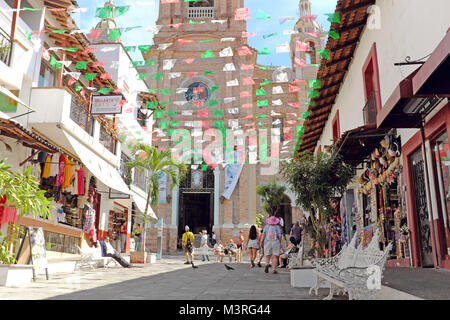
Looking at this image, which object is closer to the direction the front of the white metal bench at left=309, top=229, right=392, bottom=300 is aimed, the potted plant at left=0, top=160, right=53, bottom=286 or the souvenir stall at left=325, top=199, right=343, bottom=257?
the potted plant

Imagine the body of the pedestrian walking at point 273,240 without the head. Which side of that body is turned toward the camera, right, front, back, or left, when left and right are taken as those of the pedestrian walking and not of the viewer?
back

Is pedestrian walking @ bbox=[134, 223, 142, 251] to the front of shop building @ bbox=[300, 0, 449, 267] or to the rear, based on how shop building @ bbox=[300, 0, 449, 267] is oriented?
to the front

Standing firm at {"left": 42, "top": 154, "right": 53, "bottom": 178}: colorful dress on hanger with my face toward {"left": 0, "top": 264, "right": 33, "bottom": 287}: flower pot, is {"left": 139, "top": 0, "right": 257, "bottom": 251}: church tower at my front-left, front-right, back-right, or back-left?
back-left

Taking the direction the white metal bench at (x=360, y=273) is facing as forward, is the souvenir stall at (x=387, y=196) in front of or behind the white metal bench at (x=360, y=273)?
behind

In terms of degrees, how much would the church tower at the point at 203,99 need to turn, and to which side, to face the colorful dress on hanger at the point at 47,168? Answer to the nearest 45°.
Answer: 0° — it already faces it

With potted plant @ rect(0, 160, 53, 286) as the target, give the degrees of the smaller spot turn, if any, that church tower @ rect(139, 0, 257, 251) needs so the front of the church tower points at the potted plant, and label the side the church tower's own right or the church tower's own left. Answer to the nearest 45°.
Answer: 0° — it already faces it

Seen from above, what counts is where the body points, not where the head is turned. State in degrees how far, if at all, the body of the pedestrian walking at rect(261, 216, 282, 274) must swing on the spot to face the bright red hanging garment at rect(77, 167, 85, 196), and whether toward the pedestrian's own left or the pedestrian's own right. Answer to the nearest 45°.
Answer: approximately 90° to the pedestrian's own left

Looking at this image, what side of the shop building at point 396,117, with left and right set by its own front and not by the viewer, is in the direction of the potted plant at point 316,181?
front

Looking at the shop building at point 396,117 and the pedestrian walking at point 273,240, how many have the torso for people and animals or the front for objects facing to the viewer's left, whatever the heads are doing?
1

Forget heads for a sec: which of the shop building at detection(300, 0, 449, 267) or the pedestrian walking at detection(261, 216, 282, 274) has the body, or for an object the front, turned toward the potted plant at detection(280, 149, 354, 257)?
the shop building

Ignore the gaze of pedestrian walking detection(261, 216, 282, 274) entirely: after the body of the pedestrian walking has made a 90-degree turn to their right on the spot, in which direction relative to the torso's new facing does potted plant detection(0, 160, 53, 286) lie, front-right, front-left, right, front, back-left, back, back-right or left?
back-right

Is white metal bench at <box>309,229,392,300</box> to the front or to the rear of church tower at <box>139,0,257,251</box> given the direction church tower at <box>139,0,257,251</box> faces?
to the front

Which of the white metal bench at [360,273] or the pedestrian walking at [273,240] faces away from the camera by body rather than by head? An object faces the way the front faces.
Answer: the pedestrian walking

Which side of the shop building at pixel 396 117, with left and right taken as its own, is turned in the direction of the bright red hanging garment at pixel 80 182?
front

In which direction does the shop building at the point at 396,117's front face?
to the viewer's left

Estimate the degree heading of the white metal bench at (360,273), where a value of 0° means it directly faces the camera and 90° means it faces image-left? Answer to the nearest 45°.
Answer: approximately 45°

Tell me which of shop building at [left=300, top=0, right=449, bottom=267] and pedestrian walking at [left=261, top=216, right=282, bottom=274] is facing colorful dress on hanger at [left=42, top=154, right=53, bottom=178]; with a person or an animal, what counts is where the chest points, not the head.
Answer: the shop building

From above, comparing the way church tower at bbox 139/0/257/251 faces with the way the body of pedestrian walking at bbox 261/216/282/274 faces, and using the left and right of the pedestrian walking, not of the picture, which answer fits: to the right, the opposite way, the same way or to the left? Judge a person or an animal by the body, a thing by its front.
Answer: the opposite way

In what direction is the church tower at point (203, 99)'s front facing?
toward the camera
